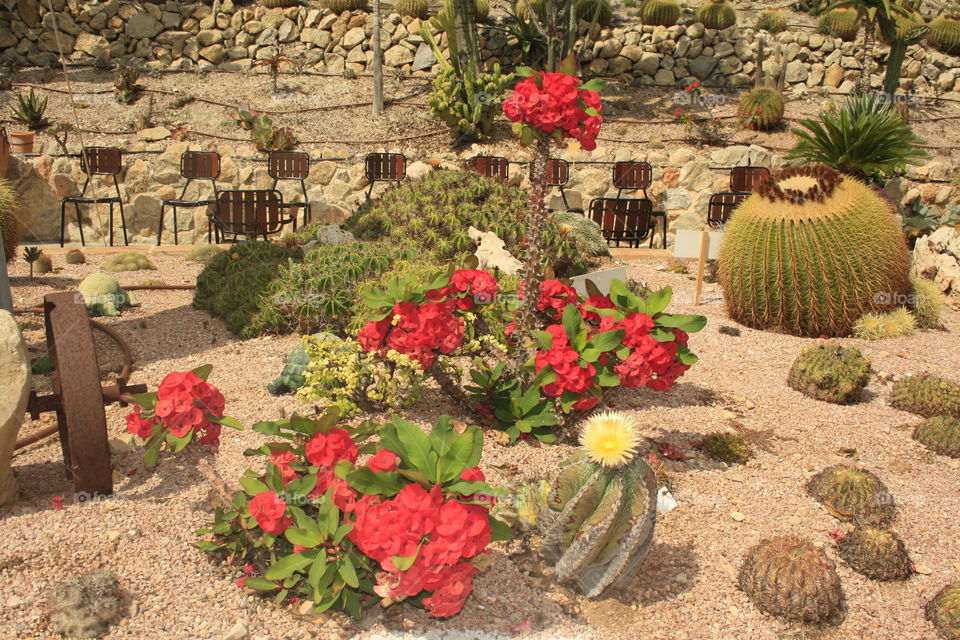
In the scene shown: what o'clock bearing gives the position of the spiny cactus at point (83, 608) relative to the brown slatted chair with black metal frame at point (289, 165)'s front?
The spiny cactus is roughly at 12 o'clock from the brown slatted chair with black metal frame.

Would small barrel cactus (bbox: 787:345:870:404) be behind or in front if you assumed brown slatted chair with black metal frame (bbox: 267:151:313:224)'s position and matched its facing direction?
in front

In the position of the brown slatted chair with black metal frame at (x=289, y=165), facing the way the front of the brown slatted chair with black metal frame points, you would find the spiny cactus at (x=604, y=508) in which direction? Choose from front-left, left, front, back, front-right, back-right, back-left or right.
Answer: front

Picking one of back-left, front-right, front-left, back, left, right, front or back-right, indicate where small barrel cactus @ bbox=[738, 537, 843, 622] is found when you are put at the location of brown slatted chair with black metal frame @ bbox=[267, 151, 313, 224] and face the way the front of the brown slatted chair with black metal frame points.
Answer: front

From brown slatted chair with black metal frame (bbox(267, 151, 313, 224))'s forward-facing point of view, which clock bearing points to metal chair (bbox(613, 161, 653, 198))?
The metal chair is roughly at 9 o'clock from the brown slatted chair with black metal frame.

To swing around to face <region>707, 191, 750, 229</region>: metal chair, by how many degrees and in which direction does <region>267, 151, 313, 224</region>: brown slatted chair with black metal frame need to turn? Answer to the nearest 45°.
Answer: approximately 90° to its left

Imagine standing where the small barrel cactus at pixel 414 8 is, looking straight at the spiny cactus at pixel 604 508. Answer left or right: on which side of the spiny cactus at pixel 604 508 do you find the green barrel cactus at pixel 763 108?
left

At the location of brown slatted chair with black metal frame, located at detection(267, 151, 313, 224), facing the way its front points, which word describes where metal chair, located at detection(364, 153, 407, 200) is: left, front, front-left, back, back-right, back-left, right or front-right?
left

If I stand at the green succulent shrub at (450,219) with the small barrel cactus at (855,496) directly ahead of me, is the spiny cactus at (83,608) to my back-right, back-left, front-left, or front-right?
front-right

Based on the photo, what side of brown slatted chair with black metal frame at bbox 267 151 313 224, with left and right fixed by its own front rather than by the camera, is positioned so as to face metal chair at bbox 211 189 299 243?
front

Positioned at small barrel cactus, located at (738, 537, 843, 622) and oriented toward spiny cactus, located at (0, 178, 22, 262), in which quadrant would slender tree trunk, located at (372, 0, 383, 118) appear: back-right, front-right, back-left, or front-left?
front-right

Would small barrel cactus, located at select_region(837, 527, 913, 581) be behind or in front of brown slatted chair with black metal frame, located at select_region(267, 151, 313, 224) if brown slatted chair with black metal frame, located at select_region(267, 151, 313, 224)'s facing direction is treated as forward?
in front

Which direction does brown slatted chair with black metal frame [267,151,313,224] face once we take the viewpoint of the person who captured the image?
facing the viewer

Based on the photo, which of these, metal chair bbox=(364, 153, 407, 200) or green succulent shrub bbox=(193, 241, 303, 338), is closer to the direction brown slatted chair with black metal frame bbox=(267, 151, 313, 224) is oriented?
the green succulent shrub

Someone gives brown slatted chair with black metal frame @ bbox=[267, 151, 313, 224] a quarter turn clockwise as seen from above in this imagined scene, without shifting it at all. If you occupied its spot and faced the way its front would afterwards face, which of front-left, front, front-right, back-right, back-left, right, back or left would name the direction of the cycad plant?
back-left
